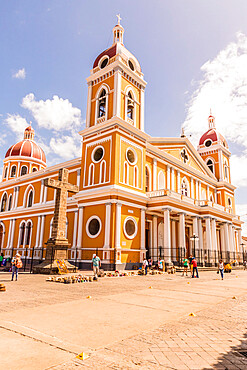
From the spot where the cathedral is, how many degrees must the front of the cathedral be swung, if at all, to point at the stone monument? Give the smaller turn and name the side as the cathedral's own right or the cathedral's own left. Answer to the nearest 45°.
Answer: approximately 90° to the cathedral's own right

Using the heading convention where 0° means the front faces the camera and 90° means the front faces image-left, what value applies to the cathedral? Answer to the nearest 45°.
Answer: approximately 315°
